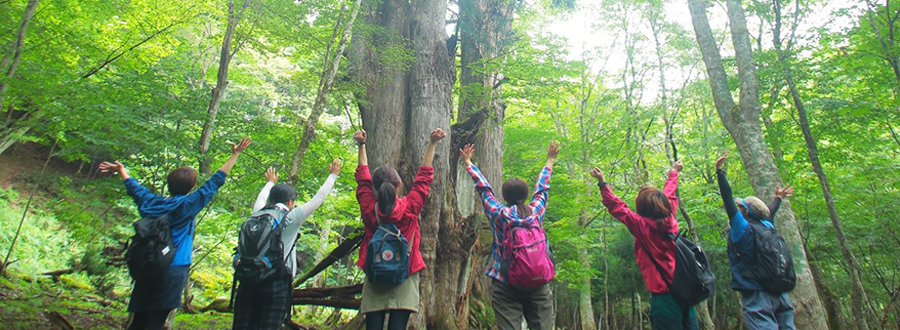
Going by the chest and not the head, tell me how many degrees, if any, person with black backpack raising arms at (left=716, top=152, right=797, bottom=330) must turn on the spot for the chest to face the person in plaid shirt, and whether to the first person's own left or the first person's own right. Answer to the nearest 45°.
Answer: approximately 90° to the first person's own left

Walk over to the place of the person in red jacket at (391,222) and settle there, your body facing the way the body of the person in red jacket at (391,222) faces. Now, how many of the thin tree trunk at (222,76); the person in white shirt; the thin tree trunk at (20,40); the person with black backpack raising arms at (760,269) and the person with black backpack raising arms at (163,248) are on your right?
1

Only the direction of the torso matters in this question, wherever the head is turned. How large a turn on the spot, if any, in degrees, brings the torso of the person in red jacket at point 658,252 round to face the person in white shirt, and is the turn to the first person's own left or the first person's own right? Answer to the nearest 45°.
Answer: approximately 90° to the first person's own left

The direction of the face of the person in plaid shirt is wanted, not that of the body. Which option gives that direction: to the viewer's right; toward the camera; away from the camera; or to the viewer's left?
away from the camera

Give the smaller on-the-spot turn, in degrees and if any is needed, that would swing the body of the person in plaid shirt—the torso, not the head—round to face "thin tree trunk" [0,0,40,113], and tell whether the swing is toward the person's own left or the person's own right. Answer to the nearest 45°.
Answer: approximately 90° to the person's own left

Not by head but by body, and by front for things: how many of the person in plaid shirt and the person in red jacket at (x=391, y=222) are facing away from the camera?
2

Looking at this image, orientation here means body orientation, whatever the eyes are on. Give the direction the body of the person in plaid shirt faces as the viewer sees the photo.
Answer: away from the camera

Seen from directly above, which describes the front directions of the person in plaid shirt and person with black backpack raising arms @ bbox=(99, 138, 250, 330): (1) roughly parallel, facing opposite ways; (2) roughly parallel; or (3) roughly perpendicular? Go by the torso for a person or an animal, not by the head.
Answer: roughly parallel

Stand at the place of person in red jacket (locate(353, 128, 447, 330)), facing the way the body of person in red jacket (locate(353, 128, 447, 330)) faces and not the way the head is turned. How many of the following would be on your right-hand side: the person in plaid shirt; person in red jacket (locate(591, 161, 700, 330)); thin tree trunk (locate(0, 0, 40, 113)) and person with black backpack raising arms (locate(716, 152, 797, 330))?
3

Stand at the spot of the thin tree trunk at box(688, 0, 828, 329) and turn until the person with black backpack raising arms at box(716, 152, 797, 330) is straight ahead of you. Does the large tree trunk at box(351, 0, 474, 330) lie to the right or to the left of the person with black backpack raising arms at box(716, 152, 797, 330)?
right

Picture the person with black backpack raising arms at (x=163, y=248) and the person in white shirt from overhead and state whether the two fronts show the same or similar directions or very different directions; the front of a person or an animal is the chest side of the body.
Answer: same or similar directions

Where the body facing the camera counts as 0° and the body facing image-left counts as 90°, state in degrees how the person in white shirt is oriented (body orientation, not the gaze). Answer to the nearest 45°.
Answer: approximately 225°

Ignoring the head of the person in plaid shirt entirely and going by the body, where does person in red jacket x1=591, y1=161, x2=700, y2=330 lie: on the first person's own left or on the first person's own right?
on the first person's own right

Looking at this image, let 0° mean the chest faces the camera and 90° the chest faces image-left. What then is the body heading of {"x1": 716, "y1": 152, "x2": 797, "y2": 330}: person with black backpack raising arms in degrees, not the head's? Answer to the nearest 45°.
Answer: approximately 135°

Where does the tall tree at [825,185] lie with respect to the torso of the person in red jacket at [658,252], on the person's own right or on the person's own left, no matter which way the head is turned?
on the person's own right

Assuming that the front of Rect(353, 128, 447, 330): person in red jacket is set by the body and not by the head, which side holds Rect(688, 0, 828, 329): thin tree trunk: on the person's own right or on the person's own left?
on the person's own right

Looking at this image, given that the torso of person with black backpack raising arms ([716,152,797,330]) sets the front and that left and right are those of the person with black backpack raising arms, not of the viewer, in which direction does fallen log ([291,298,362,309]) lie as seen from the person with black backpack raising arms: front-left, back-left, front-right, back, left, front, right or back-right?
front-left
